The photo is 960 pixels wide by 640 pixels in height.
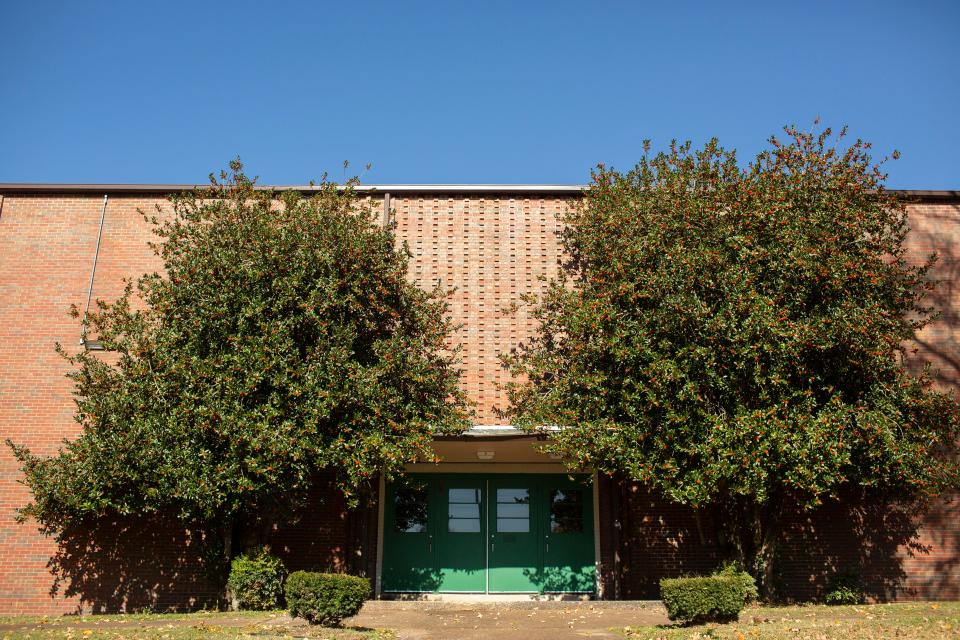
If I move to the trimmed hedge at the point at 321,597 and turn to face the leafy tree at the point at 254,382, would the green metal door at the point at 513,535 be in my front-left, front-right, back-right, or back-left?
front-right

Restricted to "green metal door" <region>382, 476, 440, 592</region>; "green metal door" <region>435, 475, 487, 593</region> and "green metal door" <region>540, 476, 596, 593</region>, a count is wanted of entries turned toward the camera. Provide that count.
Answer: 3

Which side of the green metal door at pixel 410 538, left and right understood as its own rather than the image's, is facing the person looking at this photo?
front

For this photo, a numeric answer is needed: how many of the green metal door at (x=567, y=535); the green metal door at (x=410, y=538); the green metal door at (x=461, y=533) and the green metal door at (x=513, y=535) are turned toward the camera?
4

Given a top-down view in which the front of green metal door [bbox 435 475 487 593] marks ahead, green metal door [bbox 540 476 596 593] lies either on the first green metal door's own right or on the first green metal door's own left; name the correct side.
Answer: on the first green metal door's own left

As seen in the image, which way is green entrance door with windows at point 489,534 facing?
toward the camera

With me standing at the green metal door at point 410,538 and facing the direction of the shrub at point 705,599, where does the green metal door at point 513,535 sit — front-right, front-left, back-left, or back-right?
front-left

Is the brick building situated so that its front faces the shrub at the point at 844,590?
no

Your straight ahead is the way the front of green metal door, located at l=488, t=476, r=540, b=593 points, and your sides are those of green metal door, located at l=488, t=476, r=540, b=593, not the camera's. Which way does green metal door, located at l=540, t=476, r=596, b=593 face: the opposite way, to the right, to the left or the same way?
the same way

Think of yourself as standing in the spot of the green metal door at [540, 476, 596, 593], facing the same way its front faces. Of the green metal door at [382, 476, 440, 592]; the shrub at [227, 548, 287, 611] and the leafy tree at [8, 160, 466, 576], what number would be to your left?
0

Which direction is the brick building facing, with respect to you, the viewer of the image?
facing the viewer

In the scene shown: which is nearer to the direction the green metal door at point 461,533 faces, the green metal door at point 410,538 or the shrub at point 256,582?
the shrub

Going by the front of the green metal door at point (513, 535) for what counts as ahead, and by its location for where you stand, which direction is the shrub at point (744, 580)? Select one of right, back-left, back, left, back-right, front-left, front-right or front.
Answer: front-left
